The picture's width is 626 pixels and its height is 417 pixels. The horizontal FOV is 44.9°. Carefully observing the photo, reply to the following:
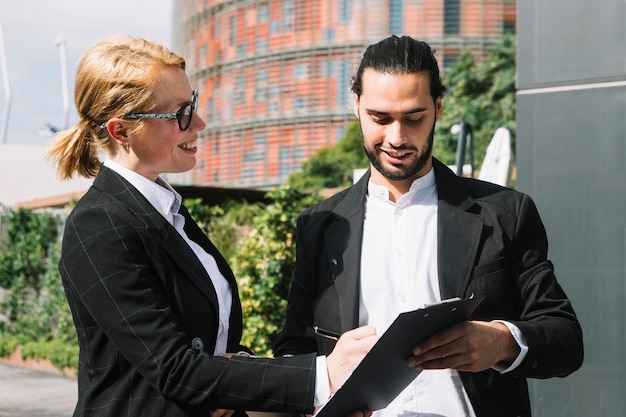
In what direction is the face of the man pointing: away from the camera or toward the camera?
toward the camera

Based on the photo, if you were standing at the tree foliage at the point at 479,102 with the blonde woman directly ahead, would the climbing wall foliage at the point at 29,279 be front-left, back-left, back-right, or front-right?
front-right

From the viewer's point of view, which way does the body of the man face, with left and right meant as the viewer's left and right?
facing the viewer

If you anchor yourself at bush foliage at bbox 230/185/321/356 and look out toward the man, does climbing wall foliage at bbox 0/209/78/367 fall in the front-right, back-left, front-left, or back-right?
back-right

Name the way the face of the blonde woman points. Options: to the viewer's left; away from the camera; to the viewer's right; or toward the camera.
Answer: to the viewer's right

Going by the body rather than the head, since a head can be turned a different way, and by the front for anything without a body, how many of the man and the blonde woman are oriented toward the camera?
1

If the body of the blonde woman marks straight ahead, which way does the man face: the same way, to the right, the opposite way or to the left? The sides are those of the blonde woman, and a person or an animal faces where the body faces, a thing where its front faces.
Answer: to the right

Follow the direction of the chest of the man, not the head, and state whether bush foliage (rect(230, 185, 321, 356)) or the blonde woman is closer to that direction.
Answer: the blonde woman

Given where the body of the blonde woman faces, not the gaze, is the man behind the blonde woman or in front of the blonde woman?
in front

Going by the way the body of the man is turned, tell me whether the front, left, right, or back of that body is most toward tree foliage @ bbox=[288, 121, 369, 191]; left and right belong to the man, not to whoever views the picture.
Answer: back

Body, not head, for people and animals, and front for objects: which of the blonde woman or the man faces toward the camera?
the man

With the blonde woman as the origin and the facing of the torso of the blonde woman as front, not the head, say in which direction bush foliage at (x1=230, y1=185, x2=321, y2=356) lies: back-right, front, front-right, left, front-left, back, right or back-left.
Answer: left

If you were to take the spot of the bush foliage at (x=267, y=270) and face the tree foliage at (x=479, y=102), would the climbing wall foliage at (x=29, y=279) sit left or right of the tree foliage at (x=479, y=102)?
left
